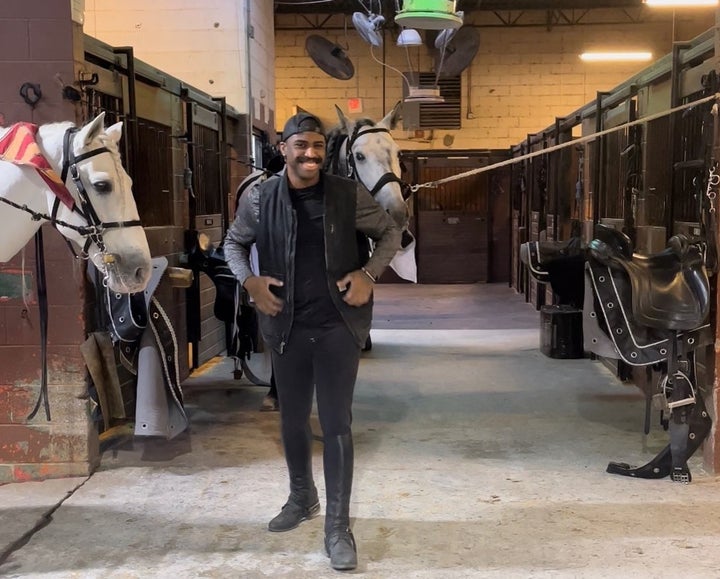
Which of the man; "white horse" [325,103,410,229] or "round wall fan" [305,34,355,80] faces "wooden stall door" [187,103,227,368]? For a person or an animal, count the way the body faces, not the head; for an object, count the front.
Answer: the round wall fan

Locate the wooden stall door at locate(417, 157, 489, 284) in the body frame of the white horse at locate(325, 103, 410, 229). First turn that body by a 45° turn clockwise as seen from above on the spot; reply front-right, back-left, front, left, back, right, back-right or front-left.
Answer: back

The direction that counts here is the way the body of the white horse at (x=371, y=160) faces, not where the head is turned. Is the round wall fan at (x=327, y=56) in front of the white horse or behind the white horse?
behind

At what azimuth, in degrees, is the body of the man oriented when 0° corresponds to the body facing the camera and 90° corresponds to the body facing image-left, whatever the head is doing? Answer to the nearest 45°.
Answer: approximately 0°

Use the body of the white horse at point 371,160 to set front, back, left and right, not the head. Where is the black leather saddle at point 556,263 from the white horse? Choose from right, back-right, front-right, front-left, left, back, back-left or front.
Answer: left

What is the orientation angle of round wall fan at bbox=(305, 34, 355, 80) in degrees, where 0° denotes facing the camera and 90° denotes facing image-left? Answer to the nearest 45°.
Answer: approximately 45°

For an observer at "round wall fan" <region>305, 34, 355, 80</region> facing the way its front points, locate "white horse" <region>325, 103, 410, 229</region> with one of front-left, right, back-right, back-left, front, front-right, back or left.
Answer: front-left
